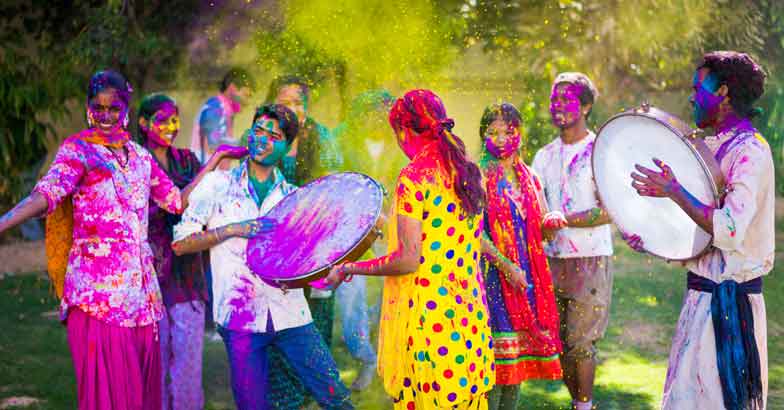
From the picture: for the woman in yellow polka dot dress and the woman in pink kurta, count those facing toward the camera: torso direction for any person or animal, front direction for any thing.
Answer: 1

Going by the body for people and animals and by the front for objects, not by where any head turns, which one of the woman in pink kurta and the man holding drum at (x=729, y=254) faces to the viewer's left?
the man holding drum

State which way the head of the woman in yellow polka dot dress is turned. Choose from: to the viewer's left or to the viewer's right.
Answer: to the viewer's left

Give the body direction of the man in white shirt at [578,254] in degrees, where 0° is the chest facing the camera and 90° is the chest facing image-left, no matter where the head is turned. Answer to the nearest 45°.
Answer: approximately 45°

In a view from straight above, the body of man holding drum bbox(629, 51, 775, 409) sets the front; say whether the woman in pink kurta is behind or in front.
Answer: in front

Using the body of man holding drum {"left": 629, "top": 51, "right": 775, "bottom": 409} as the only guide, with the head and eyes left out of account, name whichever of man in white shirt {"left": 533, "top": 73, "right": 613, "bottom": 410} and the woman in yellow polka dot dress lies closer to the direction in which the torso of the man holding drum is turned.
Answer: the woman in yellow polka dot dress

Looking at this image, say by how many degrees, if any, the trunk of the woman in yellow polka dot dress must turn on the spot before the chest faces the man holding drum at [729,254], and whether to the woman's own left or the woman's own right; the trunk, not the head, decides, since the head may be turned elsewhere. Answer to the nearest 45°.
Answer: approximately 135° to the woman's own right

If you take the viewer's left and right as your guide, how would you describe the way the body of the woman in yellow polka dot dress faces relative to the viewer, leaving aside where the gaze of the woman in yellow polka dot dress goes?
facing away from the viewer and to the left of the viewer

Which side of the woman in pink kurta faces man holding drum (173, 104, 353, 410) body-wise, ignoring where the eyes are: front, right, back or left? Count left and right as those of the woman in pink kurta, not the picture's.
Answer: left

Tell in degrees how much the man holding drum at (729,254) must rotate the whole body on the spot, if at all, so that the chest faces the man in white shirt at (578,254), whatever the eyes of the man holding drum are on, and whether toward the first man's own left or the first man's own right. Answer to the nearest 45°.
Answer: approximately 45° to the first man's own right

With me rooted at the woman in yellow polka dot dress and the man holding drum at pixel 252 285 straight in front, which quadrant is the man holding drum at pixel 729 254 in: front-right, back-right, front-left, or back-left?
back-right

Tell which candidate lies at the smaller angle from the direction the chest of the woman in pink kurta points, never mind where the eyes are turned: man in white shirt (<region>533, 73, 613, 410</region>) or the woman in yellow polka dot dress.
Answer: the woman in yellow polka dot dress

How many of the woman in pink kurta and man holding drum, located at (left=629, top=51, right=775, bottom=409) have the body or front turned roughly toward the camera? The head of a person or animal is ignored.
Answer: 1

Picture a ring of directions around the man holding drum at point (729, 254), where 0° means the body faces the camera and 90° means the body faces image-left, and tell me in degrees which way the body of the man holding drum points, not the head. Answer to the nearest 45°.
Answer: approximately 90°

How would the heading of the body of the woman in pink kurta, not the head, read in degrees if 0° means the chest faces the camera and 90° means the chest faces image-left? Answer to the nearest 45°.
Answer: approximately 0°

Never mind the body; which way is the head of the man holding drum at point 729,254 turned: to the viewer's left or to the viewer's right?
to the viewer's left

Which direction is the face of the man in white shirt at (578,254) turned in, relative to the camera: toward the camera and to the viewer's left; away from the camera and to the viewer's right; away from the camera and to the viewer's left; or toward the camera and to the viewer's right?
toward the camera and to the viewer's left

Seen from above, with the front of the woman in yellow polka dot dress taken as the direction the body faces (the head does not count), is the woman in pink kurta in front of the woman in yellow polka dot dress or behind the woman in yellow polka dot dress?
in front

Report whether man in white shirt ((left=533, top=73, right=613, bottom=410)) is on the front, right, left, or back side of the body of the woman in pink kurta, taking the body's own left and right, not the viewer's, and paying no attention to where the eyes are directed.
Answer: left
